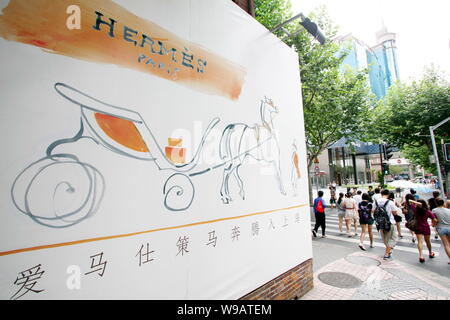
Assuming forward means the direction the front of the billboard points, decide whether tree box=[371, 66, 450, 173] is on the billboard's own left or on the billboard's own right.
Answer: on the billboard's own left

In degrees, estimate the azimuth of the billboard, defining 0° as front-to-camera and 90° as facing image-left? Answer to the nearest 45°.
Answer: approximately 315°

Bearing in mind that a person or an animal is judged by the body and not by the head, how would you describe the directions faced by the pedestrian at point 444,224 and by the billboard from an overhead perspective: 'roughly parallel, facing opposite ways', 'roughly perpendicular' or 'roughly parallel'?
roughly perpendicular

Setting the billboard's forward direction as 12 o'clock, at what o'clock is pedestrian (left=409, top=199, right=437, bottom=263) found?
The pedestrian is roughly at 10 o'clock from the billboard.
